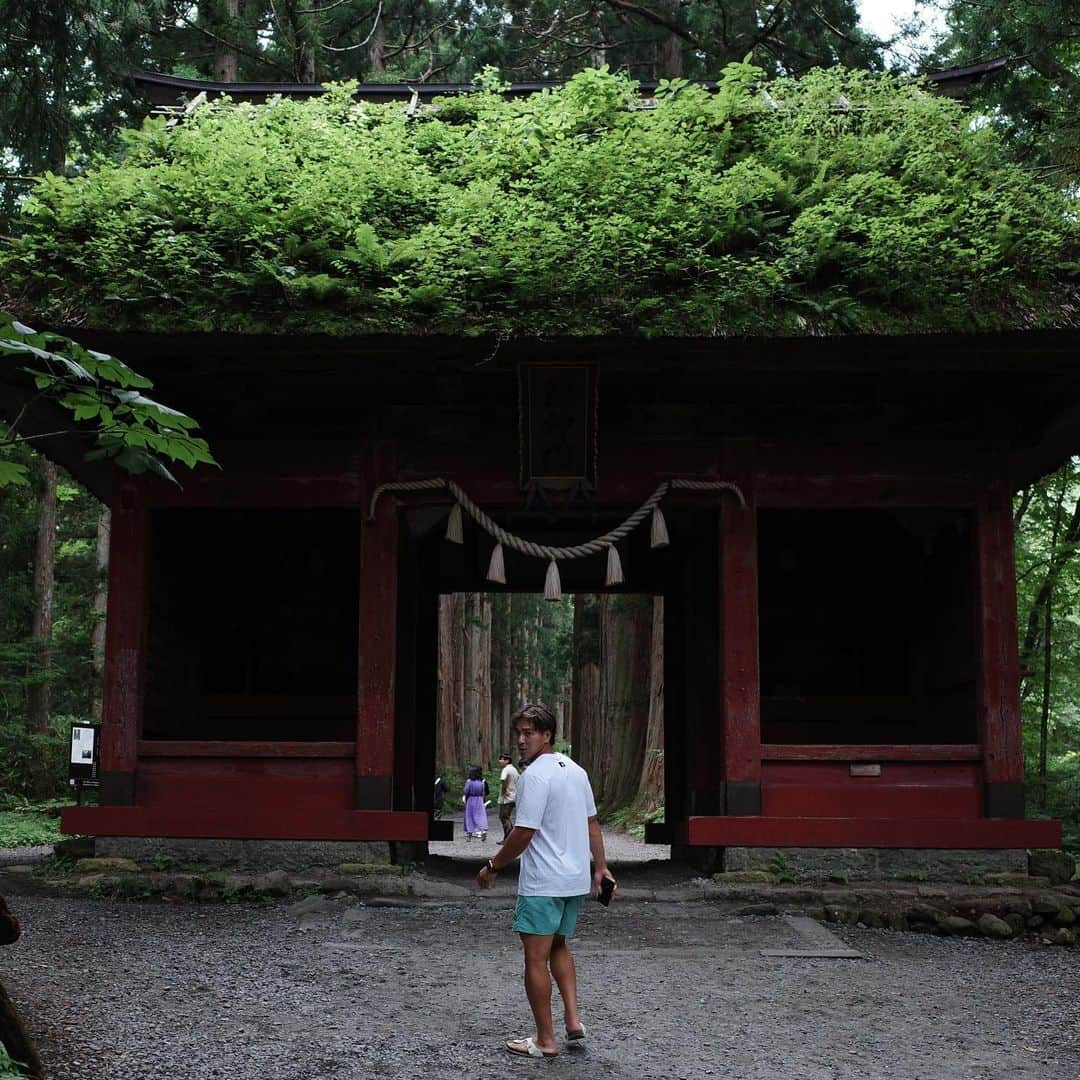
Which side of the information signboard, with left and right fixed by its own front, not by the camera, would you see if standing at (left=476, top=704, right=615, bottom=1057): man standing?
front

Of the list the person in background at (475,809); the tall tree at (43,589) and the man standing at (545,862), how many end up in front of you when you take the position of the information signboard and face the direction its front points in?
1

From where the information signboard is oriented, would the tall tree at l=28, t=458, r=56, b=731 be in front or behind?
behind

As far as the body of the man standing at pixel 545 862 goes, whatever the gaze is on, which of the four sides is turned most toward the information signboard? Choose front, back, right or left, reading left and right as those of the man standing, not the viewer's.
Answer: front

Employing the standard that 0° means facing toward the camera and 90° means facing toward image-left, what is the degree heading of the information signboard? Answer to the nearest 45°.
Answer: approximately 0°

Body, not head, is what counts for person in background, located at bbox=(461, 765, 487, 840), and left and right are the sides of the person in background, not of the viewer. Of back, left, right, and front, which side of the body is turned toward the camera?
back

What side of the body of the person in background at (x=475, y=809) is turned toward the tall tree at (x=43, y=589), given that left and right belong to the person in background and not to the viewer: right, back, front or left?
left

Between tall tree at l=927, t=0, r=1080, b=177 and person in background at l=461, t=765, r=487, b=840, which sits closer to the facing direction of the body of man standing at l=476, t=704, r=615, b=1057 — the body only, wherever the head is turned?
the person in background

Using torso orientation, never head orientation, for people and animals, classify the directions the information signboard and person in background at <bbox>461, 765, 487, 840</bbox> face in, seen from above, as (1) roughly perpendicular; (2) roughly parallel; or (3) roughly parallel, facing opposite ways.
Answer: roughly parallel, facing opposite ways

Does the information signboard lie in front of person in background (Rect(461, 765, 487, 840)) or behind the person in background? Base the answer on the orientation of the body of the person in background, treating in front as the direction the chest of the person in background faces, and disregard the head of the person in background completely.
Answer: behind

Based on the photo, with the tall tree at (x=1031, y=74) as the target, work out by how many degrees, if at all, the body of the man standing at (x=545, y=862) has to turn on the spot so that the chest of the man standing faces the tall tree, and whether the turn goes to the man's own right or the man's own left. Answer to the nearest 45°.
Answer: approximately 90° to the man's own right

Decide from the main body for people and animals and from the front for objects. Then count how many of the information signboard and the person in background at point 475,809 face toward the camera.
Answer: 1

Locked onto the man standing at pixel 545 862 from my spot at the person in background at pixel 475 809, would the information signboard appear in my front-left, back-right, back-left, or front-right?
front-right

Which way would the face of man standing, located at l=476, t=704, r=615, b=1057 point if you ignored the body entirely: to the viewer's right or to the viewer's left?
to the viewer's left

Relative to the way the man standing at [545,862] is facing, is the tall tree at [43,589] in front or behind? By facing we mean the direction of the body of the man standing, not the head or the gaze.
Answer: in front
